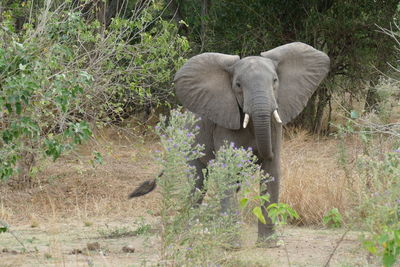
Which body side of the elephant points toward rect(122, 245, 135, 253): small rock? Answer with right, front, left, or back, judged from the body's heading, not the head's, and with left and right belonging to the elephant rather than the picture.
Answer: right

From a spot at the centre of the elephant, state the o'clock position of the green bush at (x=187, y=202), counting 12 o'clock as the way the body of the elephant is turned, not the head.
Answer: The green bush is roughly at 2 o'clock from the elephant.

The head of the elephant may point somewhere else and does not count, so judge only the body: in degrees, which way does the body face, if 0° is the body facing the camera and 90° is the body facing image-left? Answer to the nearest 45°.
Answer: approximately 315°
